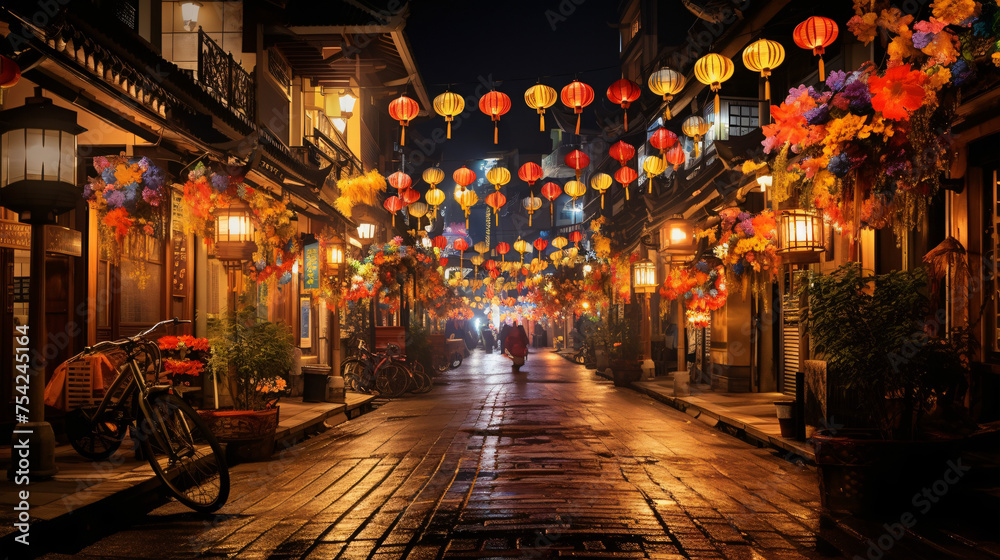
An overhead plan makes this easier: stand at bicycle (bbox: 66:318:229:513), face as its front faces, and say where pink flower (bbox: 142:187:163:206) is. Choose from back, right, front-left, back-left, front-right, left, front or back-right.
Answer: back-left

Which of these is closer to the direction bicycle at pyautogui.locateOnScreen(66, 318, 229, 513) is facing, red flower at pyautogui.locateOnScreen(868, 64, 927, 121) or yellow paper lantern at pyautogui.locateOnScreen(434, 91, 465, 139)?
the red flower

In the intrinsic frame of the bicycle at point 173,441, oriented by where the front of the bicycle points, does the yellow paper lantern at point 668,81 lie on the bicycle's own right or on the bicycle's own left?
on the bicycle's own left

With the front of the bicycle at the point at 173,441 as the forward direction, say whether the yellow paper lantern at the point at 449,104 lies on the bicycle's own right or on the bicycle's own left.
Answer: on the bicycle's own left

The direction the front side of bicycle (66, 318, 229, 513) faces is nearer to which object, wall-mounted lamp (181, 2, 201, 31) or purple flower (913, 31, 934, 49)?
the purple flower

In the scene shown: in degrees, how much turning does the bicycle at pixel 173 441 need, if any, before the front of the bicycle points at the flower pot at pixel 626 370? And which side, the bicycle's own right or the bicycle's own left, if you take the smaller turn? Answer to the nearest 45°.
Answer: approximately 90° to the bicycle's own left

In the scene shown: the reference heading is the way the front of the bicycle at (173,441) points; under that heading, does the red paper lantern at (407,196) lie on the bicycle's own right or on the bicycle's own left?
on the bicycle's own left

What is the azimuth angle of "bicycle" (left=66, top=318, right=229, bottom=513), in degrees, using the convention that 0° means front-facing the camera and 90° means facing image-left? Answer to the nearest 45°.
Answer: approximately 315°
